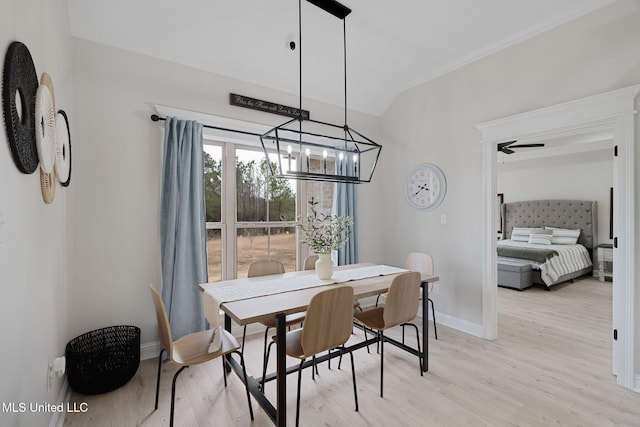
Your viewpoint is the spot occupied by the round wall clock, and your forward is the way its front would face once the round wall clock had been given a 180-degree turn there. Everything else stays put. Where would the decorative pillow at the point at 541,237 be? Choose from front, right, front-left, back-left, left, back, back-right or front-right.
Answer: front

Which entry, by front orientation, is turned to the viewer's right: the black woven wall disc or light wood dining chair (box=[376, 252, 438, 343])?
the black woven wall disc

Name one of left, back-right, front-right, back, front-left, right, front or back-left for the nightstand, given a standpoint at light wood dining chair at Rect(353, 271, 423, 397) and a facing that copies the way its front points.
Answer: right

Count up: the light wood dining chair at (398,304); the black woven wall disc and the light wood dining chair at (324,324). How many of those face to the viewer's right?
1

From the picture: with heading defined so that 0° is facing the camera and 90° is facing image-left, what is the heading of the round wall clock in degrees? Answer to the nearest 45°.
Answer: approximately 45°

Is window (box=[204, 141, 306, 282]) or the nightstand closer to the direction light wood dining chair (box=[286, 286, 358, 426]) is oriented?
the window

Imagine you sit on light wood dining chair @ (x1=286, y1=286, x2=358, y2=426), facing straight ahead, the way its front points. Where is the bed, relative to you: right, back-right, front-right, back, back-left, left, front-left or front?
right

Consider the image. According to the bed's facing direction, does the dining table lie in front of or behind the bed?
in front

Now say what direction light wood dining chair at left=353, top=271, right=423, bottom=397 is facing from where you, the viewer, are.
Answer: facing away from the viewer and to the left of the viewer

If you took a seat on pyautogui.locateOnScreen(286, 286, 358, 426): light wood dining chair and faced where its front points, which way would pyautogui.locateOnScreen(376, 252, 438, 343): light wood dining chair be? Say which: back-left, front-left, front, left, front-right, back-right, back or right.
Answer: right

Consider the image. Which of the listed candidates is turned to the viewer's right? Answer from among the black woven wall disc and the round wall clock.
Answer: the black woven wall disc

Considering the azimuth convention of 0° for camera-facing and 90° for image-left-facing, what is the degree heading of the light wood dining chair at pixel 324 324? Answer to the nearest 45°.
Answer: approximately 135°

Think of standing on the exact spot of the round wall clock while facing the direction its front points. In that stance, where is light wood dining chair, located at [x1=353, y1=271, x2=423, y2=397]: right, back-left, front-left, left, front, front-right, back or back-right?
front-left

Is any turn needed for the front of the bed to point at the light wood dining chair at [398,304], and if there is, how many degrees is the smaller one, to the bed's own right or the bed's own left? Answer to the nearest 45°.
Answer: approximately 45° to the bed's own left

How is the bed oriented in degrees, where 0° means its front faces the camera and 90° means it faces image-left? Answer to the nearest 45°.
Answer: approximately 45°
